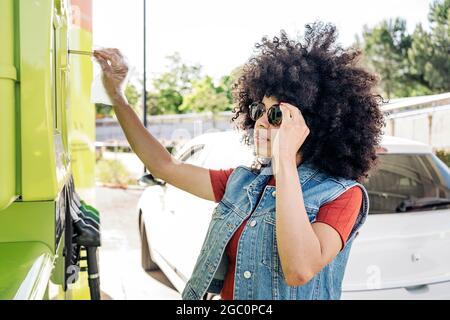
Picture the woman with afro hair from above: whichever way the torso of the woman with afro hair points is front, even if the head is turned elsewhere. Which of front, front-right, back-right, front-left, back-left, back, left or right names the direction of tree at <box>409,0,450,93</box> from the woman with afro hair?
back

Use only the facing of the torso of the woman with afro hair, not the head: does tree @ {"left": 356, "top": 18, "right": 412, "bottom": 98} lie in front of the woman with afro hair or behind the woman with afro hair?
behind

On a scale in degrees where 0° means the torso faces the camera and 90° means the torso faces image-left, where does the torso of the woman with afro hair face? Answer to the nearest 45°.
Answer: approximately 45°
